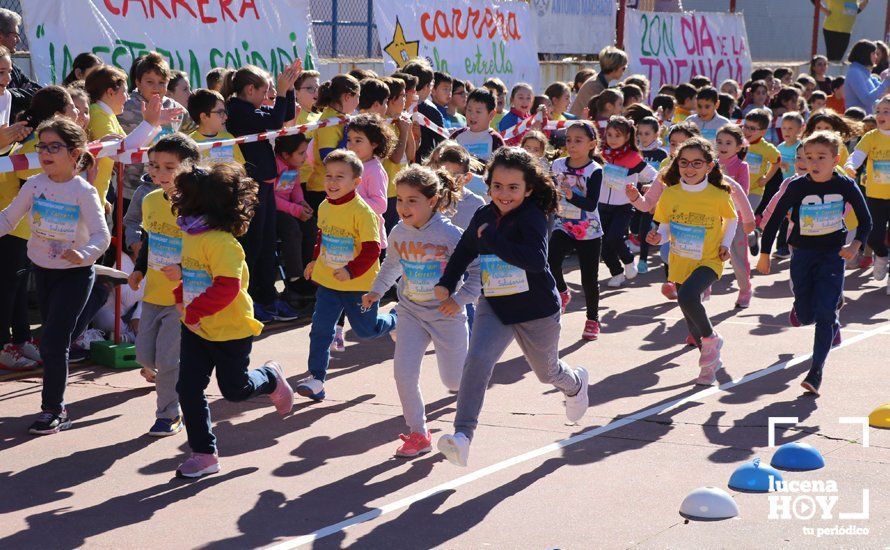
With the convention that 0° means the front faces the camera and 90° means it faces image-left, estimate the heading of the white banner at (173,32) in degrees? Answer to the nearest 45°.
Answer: approximately 0°

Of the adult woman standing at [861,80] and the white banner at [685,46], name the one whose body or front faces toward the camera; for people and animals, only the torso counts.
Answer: the white banner

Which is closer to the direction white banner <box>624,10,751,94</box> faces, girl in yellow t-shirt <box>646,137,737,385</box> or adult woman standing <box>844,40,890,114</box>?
the girl in yellow t-shirt

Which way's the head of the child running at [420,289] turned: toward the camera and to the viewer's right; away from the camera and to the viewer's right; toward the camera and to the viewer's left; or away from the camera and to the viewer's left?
toward the camera and to the viewer's left

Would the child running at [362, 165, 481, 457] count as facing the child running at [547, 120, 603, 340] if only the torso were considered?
no

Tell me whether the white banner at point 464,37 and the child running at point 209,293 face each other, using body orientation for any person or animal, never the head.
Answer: no

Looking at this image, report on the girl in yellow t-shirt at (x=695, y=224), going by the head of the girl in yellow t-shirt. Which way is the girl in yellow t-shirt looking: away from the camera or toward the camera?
toward the camera

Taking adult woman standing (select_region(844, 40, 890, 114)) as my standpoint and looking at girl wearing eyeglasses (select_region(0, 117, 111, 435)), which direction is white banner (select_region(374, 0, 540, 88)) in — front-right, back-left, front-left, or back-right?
front-right

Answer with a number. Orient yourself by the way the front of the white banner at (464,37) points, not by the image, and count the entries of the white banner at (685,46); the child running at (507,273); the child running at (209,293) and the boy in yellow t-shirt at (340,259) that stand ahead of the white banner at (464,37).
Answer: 3

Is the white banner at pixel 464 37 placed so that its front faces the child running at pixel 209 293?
yes

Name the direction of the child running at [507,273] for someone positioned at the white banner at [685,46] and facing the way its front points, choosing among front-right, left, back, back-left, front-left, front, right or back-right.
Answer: front

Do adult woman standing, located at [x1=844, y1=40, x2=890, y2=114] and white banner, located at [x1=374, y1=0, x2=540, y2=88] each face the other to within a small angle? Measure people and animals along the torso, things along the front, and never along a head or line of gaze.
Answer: no

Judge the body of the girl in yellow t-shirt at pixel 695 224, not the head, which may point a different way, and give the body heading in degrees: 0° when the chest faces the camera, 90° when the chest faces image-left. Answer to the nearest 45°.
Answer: approximately 45°

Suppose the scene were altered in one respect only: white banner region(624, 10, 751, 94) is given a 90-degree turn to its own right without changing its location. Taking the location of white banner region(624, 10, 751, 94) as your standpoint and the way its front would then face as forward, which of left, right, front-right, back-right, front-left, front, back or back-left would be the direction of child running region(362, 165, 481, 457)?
left

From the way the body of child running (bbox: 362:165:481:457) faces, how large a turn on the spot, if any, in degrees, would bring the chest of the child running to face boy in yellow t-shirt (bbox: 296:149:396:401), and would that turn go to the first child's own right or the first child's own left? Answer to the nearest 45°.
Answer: approximately 90° to the first child's own right

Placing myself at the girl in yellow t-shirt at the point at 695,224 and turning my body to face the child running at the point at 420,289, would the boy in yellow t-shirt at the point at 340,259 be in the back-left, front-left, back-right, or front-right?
front-right

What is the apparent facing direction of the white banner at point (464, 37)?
toward the camera

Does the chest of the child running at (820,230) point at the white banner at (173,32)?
no
